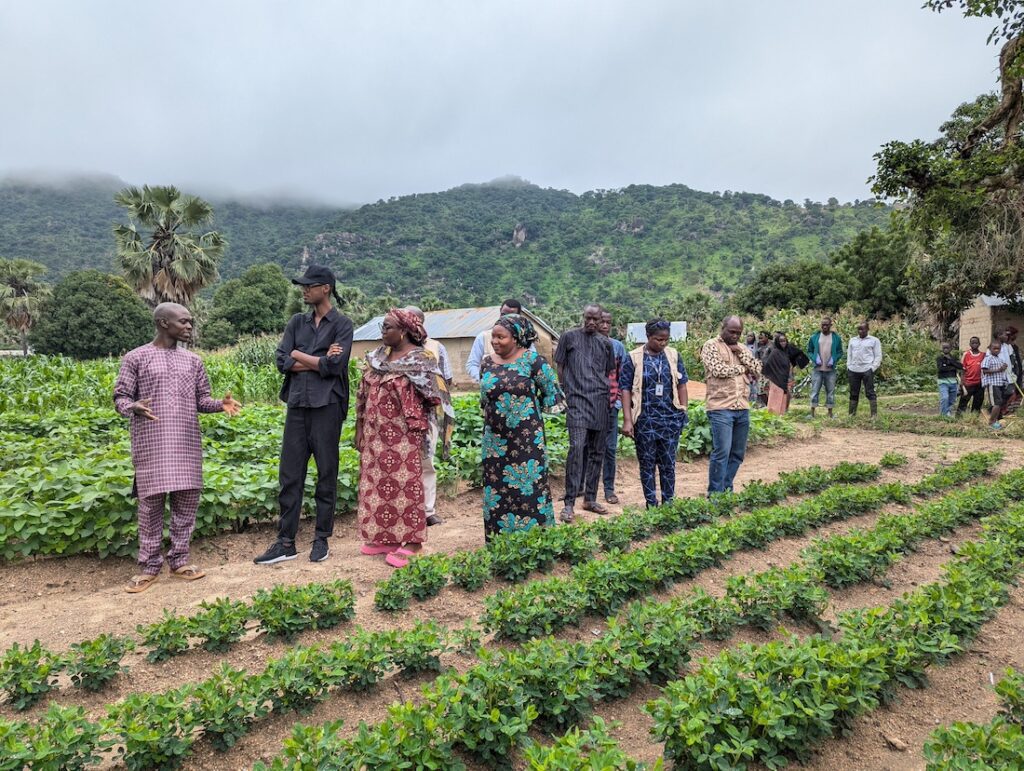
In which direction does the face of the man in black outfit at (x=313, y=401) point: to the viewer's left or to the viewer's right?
to the viewer's left

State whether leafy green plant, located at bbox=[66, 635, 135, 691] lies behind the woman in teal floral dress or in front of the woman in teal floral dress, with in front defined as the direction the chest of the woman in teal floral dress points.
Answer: in front

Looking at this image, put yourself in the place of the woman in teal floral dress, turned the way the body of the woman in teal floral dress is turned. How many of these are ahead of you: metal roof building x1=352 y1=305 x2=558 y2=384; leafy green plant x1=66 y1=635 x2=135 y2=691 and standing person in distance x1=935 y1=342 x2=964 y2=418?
1

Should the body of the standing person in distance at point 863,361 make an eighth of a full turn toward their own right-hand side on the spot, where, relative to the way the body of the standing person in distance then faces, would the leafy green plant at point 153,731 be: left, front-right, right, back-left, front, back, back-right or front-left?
front-left

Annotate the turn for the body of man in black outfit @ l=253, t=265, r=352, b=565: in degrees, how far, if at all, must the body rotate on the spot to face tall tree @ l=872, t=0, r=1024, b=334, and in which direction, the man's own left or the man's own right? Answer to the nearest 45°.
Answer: approximately 135° to the man's own left

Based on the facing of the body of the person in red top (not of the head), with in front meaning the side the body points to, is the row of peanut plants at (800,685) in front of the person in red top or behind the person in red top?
in front

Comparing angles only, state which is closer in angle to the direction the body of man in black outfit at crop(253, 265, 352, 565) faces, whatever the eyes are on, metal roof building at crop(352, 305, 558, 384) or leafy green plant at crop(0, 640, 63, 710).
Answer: the leafy green plant

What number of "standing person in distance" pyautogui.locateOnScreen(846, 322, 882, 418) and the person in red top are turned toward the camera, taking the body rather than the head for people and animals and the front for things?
2

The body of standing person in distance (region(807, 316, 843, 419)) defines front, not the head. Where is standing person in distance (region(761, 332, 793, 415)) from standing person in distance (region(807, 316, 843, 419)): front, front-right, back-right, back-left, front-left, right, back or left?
right

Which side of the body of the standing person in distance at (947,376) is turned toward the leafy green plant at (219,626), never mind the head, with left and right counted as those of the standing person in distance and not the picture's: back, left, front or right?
front

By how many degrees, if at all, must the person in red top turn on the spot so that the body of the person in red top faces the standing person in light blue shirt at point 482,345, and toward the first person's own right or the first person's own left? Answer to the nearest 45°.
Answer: approximately 45° to the first person's own right

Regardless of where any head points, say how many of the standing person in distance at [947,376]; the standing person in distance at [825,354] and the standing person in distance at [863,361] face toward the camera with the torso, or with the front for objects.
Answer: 3
